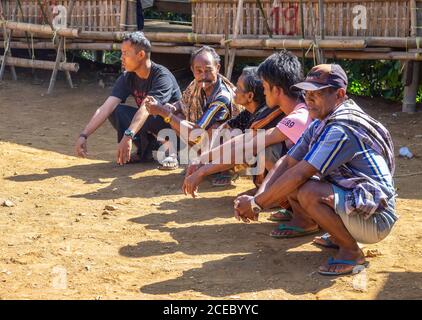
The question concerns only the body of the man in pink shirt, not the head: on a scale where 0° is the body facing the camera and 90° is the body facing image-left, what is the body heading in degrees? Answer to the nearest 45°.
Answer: approximately 90°

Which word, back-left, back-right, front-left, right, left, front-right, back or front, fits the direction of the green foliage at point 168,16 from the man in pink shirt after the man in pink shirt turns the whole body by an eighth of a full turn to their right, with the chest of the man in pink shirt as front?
front-right

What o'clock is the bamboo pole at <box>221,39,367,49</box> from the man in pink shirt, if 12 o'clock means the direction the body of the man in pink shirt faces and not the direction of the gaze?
The bamboo pole is roughly at 3 o'clock from the man in pink shirt.

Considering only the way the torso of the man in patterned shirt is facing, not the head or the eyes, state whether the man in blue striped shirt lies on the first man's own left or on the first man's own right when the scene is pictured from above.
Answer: on the first man's own left

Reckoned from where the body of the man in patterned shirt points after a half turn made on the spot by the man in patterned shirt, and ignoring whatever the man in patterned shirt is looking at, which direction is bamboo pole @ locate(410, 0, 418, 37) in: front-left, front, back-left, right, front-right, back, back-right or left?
front

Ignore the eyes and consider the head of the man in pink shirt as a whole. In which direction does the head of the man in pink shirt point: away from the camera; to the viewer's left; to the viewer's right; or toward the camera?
to the viewer's left

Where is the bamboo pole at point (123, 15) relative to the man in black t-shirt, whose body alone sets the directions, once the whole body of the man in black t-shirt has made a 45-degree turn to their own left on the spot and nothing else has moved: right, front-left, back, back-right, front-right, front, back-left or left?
back

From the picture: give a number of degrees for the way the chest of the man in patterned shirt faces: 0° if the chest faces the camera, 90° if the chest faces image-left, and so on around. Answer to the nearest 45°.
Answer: approximately 45°

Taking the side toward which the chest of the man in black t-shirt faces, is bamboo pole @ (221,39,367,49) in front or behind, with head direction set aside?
behind

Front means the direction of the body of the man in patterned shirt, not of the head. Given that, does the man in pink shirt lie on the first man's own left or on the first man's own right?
on the first man's own left

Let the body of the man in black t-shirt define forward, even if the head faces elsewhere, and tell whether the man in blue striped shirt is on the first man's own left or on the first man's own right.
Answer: on the first man's own left

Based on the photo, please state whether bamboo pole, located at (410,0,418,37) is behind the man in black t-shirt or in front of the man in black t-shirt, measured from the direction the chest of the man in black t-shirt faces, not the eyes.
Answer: behind

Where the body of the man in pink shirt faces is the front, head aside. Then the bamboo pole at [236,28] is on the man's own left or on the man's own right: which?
on the man's own right
